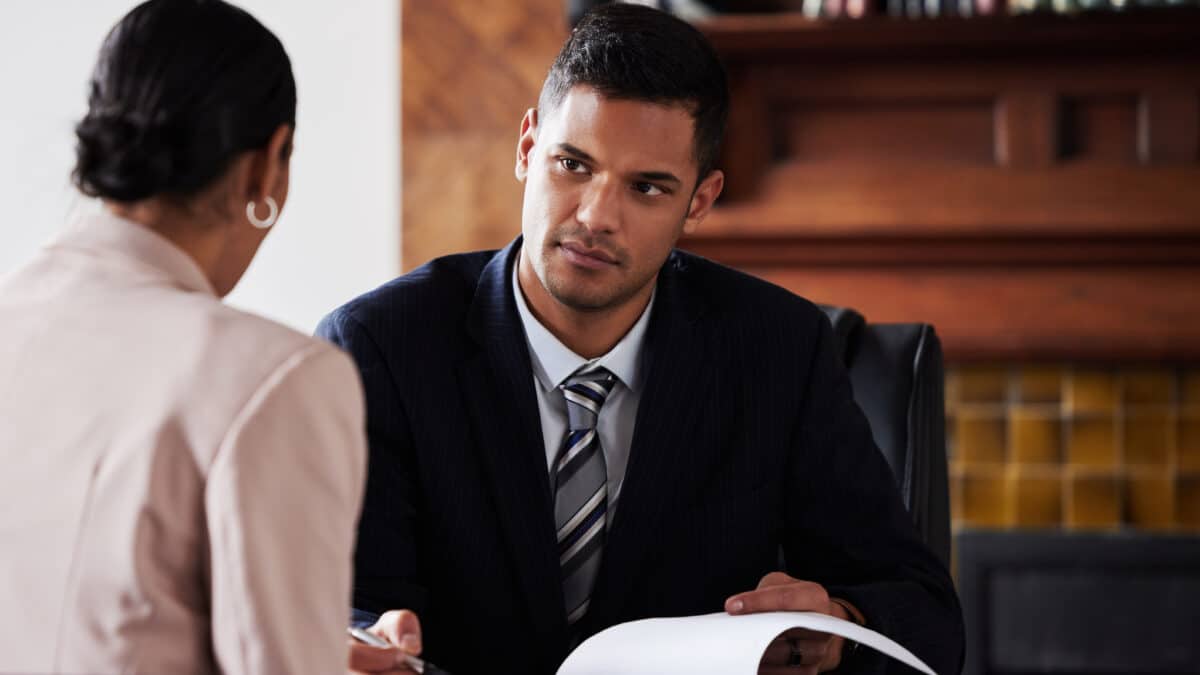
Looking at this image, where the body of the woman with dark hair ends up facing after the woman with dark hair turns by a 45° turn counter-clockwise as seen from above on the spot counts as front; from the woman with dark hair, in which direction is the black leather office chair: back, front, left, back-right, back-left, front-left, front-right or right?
front-right

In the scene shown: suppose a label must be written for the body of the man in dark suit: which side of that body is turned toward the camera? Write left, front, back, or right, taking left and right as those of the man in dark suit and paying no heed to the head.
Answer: front

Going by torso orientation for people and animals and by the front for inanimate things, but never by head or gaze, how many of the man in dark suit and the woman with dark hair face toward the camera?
1

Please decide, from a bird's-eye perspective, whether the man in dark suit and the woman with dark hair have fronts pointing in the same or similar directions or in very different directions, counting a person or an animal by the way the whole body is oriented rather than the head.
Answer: very different directions

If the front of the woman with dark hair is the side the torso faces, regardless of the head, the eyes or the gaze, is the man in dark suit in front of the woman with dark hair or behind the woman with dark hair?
in front

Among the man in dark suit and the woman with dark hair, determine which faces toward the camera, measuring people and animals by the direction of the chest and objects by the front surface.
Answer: the man in dark suit

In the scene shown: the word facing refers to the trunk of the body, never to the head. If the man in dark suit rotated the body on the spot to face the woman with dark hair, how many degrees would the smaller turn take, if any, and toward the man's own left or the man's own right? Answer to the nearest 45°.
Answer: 0° — they already face them

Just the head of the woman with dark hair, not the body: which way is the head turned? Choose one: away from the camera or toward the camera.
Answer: away from the camera

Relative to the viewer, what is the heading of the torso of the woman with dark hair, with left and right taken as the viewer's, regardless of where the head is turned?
facing away from the viewer and to the right of the viewer
